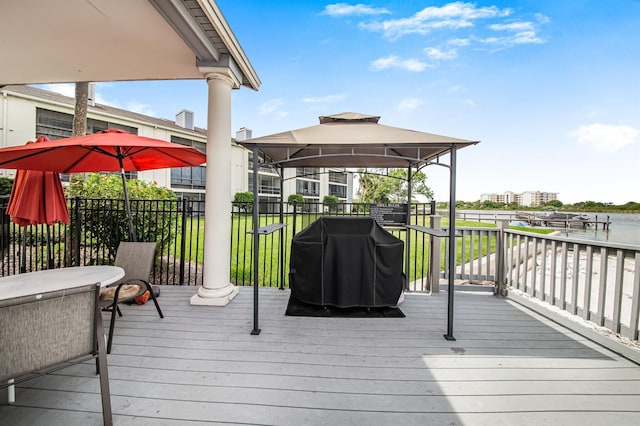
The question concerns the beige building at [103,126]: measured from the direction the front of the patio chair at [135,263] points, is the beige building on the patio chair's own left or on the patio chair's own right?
on the patio chair's own right

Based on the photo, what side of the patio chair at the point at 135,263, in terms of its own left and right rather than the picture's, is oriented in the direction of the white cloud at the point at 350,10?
back

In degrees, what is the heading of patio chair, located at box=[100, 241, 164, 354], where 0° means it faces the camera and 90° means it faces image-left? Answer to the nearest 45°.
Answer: approximately 45°

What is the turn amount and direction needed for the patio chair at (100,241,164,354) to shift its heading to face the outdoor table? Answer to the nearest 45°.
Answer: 0° — it already faces it

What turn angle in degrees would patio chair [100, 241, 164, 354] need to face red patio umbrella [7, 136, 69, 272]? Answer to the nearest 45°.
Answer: approximately 90° to its right

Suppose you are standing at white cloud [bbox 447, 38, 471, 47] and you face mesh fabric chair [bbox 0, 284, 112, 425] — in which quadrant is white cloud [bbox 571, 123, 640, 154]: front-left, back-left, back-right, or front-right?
back-left

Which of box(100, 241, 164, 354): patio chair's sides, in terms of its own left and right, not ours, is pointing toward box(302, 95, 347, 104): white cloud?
back

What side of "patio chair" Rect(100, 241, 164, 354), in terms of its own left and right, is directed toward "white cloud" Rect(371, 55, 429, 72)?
back

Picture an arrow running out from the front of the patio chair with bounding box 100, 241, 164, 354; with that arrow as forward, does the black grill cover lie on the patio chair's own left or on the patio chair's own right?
on the patio chair's own left
